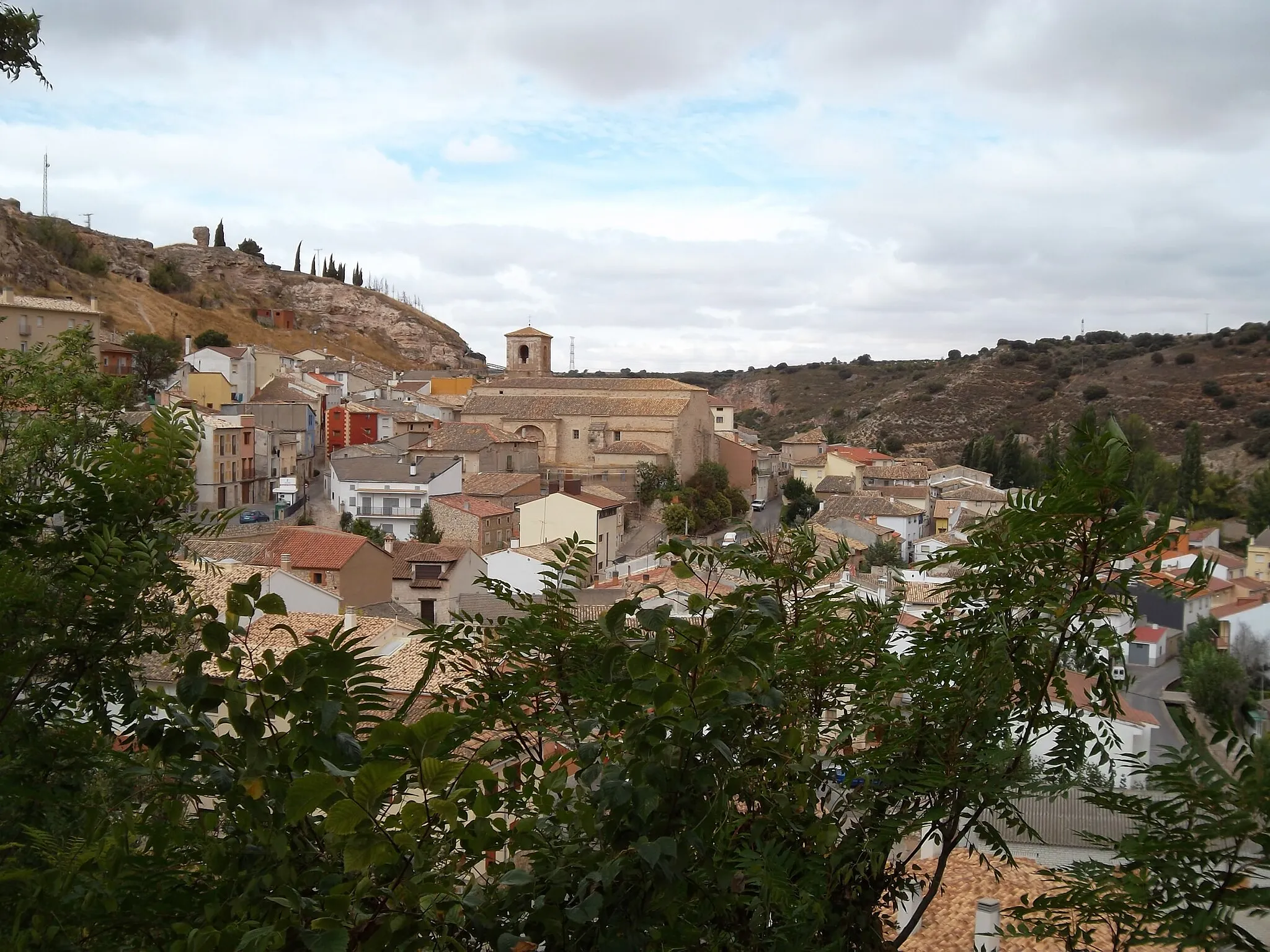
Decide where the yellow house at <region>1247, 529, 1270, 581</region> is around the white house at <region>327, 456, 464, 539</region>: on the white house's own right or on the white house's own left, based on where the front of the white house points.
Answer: on the white house's own left

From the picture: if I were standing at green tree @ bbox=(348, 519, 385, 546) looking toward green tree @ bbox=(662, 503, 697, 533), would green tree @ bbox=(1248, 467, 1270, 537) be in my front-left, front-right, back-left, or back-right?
front-right

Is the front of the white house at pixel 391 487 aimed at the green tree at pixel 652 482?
no

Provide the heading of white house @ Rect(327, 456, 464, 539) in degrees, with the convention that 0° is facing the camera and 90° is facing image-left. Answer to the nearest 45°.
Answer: approximately 0°

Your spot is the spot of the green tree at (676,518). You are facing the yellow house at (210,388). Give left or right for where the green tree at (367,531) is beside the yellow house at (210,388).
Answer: left

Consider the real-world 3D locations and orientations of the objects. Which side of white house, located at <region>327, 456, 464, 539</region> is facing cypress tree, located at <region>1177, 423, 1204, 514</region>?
left

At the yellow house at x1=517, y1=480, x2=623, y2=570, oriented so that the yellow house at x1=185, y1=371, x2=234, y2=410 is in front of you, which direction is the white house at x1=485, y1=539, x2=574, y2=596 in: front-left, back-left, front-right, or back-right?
back-left

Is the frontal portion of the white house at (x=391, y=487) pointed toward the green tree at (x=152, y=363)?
no

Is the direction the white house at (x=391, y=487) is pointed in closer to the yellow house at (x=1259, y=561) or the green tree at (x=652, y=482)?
the yellow house

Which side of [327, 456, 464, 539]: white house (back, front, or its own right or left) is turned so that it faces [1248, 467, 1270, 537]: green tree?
left

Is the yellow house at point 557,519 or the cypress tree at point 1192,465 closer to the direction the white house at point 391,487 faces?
the yellow house

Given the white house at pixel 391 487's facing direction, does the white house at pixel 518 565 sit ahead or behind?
ahead
